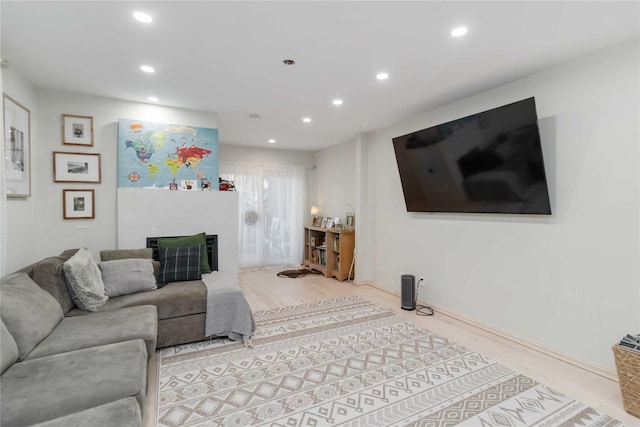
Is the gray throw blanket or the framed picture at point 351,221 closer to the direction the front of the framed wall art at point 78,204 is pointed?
the gray throw blanket

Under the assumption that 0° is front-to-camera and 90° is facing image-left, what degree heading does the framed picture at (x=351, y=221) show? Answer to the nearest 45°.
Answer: approximately 45°

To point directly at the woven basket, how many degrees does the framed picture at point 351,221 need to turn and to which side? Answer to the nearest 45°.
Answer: approximately 90° to its left

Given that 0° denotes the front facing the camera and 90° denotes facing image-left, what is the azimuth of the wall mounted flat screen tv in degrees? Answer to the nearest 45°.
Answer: approximately 45°

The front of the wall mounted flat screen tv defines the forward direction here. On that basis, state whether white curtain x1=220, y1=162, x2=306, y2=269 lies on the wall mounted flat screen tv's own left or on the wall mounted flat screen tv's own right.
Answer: on the wall mounted flat screen tv's own right

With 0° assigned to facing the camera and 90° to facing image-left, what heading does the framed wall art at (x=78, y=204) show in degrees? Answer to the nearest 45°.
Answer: approximately 0°

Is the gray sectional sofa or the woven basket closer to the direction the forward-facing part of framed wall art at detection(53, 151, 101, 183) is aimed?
the gray sectional sofa

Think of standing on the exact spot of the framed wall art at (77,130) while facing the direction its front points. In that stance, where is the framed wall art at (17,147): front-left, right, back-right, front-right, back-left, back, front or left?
front-right

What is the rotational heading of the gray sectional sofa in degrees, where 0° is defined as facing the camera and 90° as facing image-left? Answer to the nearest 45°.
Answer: approximately 270°

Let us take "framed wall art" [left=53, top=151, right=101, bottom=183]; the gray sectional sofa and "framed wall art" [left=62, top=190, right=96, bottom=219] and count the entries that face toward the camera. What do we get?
2
